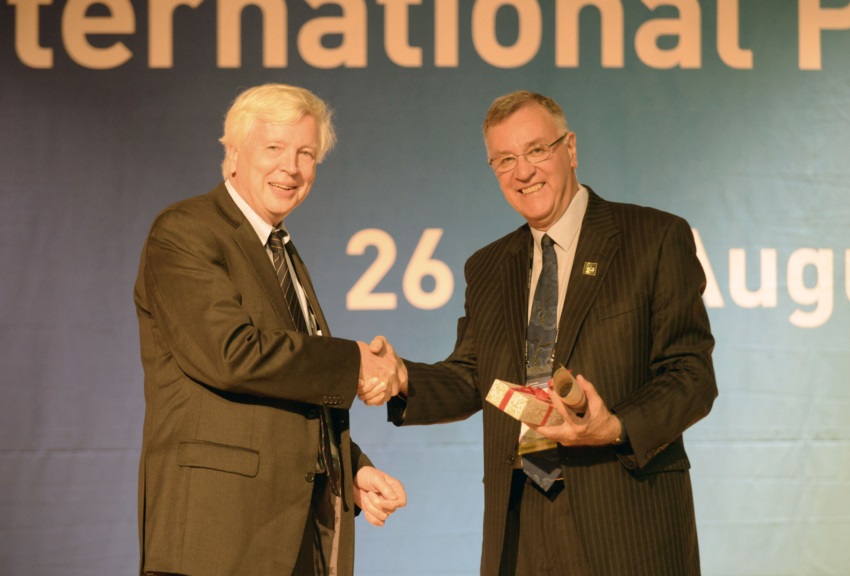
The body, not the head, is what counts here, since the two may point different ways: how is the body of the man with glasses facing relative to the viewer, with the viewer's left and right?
facing the viewer and to the left of the viewer
